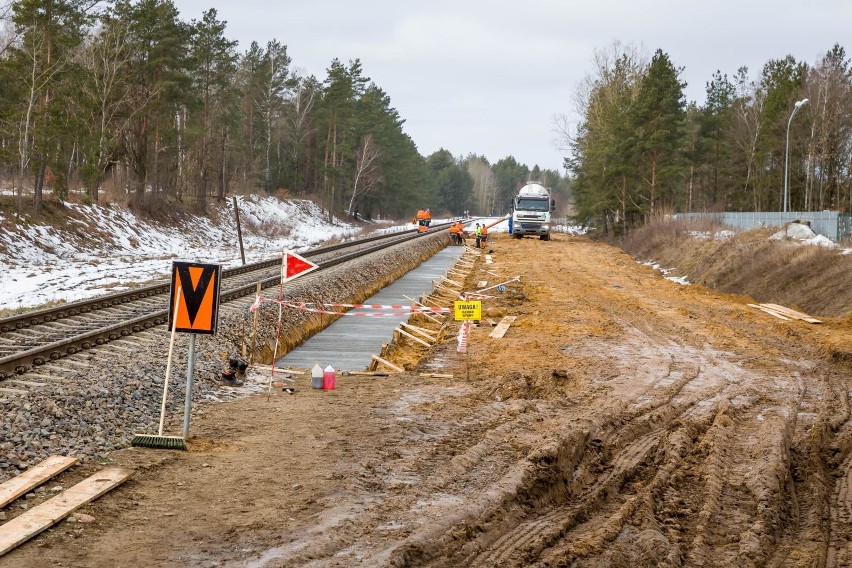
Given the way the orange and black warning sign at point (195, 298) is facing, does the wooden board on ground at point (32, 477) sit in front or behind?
in front

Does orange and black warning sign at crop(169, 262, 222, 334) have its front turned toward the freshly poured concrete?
no

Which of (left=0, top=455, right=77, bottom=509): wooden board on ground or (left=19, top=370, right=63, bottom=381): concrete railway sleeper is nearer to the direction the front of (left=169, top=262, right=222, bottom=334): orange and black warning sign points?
the wooden board on ground

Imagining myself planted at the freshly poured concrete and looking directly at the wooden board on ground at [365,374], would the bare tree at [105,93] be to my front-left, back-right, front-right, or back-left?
back-right

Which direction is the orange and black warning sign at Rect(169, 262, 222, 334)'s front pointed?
toward the camera

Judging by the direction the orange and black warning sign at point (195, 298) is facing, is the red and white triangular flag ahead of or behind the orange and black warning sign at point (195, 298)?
behind

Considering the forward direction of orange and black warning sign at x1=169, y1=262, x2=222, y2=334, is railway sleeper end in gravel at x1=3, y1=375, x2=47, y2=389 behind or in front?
behind

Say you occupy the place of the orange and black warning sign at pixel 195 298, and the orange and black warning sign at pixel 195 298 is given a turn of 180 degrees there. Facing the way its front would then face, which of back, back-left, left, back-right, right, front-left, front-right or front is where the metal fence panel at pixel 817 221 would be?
front-right

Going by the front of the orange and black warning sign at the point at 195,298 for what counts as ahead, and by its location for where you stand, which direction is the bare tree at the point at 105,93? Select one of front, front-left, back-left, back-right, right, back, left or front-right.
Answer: back

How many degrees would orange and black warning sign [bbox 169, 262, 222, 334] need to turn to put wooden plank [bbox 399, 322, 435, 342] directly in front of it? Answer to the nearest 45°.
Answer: approximately 135° to its left

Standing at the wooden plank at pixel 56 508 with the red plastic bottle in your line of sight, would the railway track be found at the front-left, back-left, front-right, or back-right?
front-left

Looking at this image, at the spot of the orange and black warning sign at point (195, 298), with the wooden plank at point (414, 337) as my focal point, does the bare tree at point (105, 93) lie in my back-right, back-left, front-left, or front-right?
front-left

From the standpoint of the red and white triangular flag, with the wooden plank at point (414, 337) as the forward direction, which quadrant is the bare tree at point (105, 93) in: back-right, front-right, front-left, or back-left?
front-left

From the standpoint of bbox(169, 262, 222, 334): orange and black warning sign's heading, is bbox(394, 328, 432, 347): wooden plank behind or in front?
behind

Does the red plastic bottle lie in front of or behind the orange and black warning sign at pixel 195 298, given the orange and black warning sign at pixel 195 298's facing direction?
behind

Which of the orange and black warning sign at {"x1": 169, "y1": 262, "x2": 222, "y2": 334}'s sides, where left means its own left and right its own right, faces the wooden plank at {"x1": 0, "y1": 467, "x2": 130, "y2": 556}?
front

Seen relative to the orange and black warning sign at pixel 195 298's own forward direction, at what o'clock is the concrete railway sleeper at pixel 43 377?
The concrete railway sleeper is roughly at 5 o'clock from the orange and black warning sign.

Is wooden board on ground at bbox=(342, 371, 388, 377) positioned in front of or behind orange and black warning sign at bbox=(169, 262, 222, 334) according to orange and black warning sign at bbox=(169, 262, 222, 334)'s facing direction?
behind
